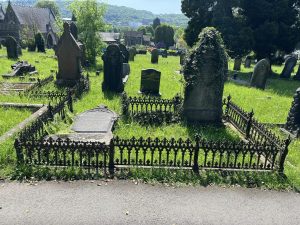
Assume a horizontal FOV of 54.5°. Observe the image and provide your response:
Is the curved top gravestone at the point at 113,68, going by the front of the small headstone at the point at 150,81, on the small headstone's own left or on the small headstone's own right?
on the small headstone's own right

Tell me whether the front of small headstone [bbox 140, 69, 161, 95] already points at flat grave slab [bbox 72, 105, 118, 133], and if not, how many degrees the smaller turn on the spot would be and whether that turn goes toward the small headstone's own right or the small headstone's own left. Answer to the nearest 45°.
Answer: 0° — it already faces it

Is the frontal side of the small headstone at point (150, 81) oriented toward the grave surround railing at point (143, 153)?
yes

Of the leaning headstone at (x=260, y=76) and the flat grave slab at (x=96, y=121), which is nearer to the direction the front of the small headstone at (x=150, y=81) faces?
the flat grave slab

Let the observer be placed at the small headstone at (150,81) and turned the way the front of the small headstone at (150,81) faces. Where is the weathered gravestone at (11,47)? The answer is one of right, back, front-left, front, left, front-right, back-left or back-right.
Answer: back-right

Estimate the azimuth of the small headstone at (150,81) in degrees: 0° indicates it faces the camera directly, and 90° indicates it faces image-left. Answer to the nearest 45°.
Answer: approximately 0°

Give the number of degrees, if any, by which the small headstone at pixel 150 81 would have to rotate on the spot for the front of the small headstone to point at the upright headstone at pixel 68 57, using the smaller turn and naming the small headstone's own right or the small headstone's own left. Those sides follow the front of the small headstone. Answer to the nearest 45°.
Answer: approximately 90° to the small headstone's own right
